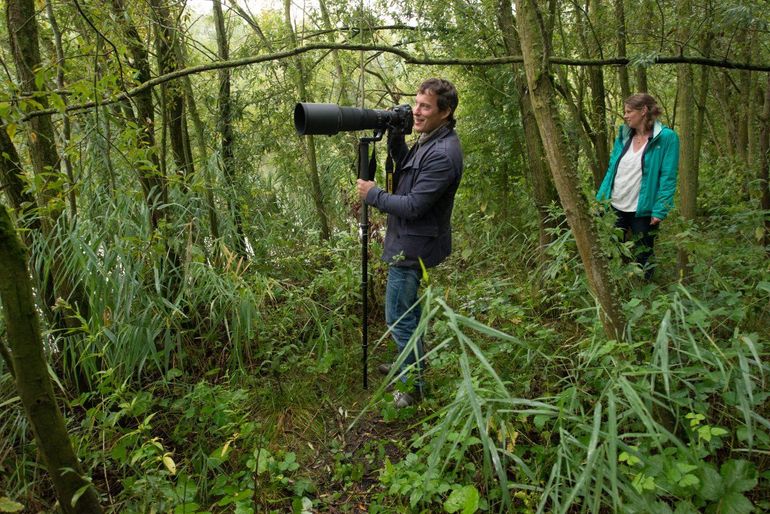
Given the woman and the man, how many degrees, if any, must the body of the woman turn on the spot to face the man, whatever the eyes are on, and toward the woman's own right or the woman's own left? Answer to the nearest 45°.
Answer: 0° — they already face them

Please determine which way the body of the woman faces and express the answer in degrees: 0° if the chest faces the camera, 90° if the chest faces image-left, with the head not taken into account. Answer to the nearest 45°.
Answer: approximately 45°

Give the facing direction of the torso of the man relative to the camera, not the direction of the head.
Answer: to the viewer's left

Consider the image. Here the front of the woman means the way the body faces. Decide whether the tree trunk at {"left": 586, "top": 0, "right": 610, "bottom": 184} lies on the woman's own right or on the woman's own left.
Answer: on the woman's own right
